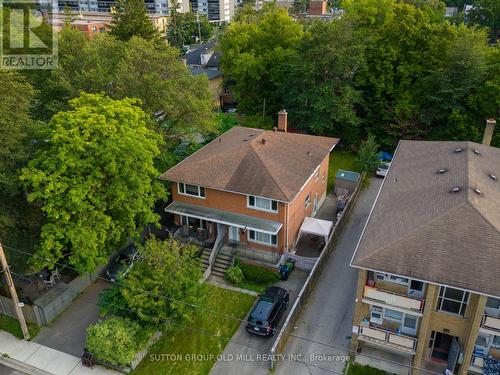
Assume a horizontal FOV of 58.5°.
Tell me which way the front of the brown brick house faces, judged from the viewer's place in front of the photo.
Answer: facing the viewer and to the left of the viewer

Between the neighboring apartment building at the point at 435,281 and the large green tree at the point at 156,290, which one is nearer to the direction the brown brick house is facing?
the large green tree

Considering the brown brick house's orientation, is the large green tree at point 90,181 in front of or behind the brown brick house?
in front

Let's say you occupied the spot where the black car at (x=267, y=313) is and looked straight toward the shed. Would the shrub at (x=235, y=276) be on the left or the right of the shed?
left

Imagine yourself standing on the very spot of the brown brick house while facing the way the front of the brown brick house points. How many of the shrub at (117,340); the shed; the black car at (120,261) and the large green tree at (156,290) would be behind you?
1

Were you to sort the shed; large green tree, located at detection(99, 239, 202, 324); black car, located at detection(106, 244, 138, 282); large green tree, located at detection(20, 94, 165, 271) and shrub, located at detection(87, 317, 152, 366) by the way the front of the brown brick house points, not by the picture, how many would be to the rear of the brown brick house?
1

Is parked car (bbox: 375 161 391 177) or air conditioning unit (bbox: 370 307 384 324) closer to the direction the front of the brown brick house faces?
the air conditioning unit

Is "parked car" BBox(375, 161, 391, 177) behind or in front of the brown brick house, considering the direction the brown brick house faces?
behind

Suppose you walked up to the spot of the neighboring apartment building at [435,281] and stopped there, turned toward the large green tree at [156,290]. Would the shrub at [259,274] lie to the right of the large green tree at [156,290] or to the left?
right

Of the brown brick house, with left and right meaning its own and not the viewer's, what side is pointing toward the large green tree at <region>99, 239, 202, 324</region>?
front
